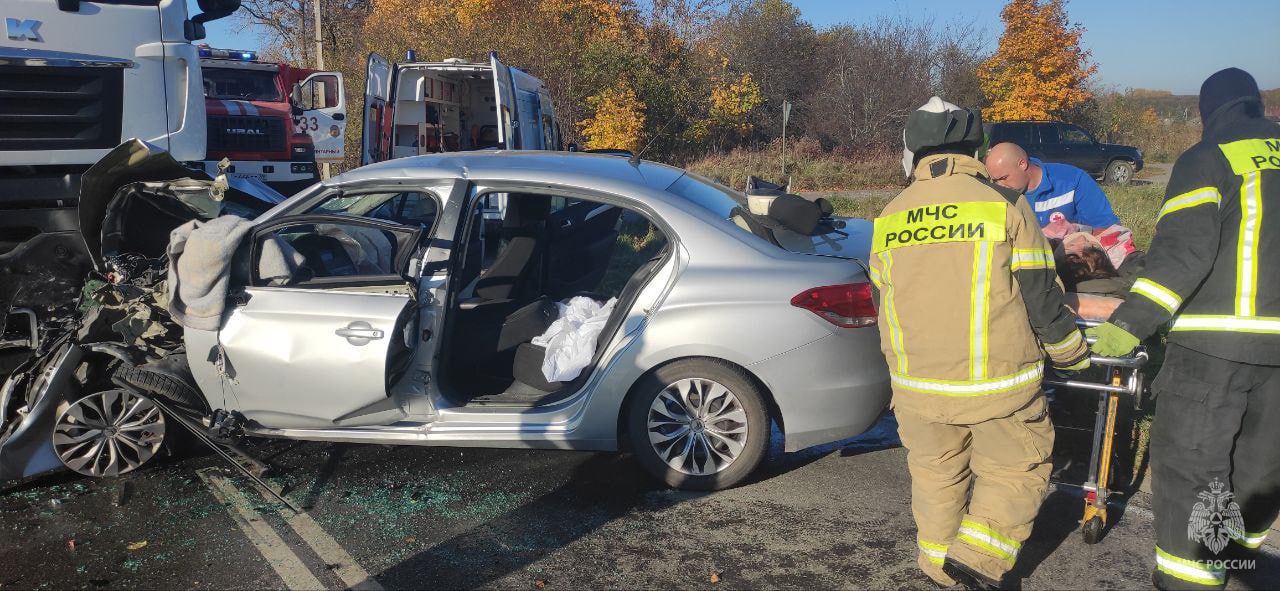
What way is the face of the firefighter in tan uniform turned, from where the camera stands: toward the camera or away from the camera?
away from the camera

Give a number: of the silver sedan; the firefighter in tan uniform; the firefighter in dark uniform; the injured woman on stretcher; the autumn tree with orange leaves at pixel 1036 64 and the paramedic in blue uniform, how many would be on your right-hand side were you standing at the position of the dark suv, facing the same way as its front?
5

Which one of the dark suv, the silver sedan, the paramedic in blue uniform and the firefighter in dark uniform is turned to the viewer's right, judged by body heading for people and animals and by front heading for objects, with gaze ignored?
the dark suv

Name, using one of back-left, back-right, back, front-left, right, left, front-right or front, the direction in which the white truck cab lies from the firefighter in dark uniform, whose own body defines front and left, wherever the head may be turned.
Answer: front-left

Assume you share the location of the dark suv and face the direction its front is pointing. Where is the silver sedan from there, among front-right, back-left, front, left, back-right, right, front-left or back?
right

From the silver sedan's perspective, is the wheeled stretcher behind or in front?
behind

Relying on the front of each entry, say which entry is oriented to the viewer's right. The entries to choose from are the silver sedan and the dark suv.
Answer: the dark suv

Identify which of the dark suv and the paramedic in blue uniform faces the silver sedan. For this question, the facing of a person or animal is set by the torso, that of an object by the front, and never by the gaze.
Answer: the paramedic in blue uniform

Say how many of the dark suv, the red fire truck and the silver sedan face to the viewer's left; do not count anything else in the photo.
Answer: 1

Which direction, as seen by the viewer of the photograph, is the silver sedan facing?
facing to the left of the viewer

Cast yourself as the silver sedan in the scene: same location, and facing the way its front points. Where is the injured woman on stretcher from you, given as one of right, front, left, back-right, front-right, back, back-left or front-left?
back

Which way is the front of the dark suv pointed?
to the viewer's right

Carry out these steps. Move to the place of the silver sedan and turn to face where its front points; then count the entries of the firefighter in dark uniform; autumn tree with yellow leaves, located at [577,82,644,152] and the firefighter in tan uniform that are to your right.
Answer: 1

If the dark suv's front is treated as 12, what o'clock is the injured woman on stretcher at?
The injured woman on stretcher is roughly at 3 o'clock from the dark suv.

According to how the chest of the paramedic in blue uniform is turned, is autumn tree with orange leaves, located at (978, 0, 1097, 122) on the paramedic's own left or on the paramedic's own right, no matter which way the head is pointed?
on the paramedic's own right

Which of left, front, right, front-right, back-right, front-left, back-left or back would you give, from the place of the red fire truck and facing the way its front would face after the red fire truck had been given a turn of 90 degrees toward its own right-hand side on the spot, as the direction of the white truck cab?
left

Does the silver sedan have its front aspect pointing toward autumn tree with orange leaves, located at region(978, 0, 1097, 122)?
no

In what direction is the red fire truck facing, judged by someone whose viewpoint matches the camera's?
facing the viewer
